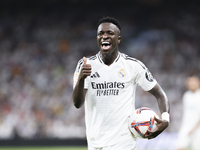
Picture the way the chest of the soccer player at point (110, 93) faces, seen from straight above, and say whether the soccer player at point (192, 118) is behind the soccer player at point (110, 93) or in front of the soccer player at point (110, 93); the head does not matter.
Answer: behind

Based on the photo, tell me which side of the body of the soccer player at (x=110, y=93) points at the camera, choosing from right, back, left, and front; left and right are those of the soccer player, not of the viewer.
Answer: front
